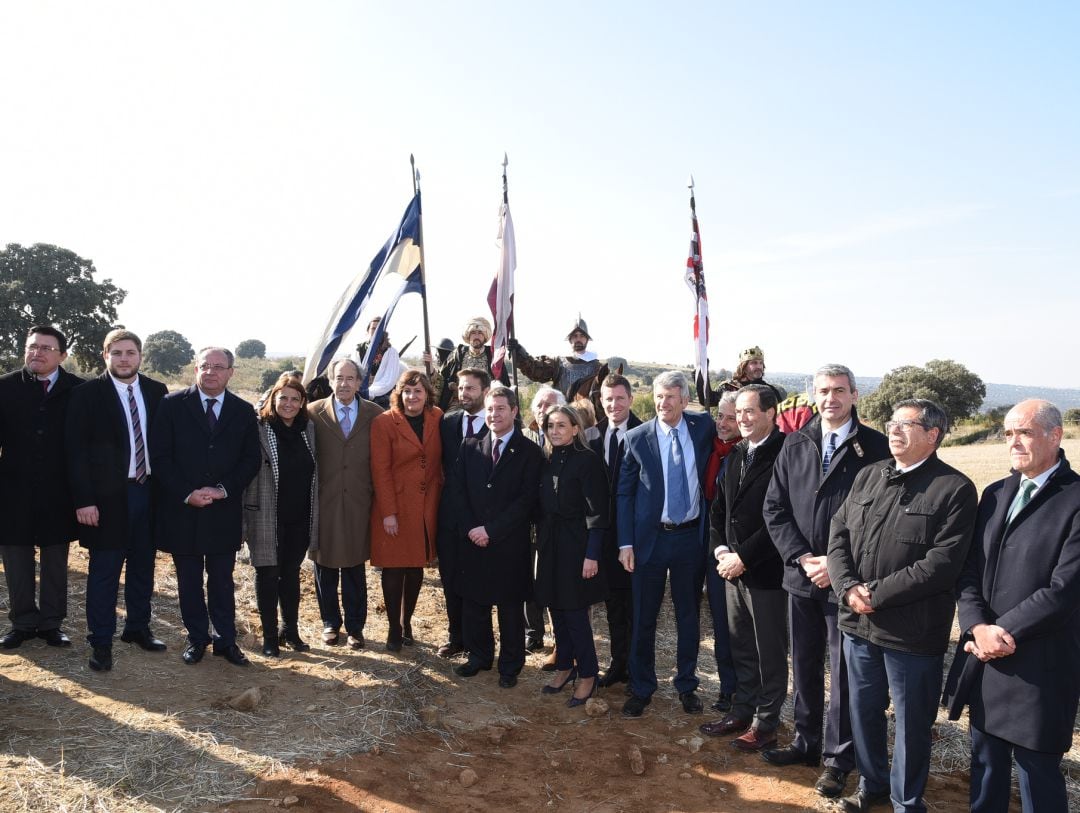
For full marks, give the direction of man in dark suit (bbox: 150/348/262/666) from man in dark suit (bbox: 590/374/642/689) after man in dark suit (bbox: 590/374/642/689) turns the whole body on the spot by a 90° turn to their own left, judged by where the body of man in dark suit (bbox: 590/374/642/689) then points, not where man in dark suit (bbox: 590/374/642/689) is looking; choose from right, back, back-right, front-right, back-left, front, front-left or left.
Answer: back

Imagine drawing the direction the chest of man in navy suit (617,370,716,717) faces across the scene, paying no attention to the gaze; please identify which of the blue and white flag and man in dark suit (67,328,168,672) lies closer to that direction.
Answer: the man in dark suit

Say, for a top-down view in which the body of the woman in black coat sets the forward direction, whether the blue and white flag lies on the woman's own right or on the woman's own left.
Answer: on the woman's own right

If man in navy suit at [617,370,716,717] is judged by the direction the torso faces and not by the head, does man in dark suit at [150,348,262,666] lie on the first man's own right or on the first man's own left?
on the first man's own right

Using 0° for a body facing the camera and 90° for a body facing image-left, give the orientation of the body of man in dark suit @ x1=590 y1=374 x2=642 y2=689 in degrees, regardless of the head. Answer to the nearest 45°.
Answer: approximately 0°

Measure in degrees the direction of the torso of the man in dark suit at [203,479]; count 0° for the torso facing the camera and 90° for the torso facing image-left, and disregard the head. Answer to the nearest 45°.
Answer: approximately 0°
